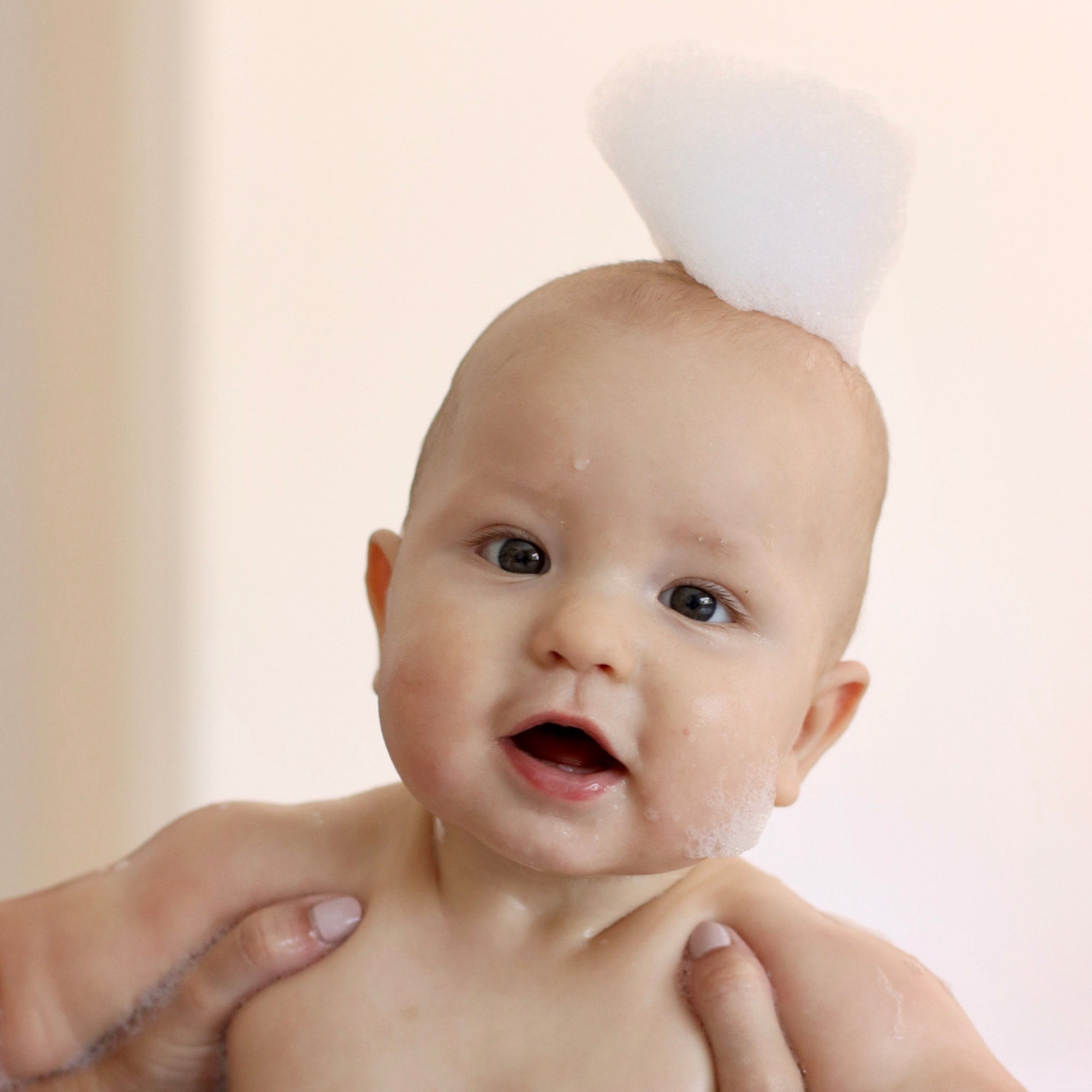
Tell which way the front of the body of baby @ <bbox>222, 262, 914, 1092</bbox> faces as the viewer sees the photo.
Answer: toward the camera
